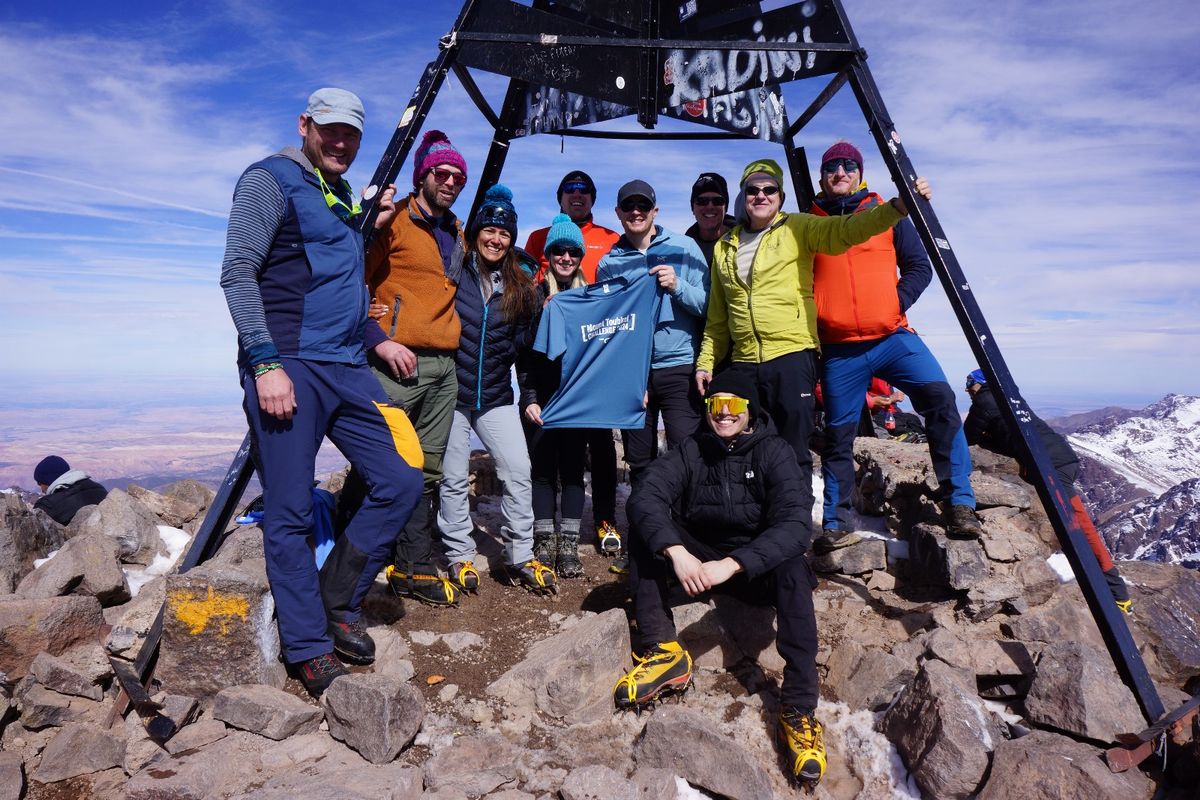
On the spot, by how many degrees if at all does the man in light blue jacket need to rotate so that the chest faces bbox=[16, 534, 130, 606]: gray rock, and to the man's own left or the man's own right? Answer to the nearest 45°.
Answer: approximately 90° to the man's own right

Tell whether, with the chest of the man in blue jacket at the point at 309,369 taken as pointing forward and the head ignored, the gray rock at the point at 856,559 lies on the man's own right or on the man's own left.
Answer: on the man's own left

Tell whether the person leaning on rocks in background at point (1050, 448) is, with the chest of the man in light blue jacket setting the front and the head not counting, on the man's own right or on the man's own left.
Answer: on the man's own left

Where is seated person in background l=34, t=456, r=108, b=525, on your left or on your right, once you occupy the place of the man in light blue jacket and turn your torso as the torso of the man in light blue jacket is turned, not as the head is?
on your right

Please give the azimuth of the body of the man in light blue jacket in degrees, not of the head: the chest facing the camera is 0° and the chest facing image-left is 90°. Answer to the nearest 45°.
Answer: approximately 0°
